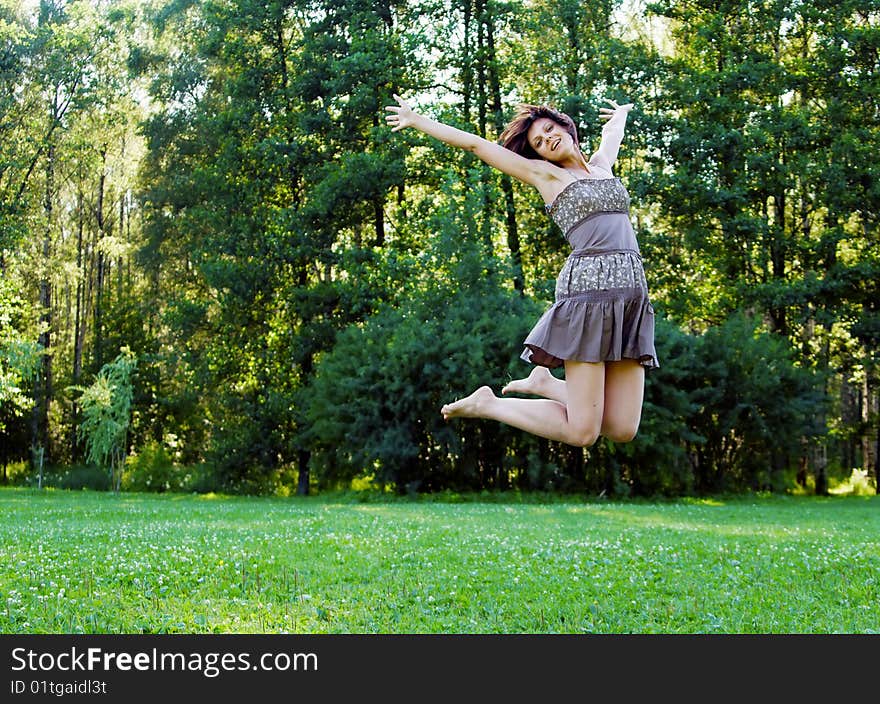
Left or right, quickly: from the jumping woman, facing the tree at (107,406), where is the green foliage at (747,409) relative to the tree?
right

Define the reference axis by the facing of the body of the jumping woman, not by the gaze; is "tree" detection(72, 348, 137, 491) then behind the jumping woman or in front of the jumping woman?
behind

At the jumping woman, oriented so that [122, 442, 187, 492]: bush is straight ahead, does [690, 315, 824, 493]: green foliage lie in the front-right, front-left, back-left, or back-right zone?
front-right

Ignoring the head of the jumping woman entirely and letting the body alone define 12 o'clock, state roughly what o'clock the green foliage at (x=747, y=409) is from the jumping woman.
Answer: The green foliage is roughly at 8 o'clock from the jumping woman.

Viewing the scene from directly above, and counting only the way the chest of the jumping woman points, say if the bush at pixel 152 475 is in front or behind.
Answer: behind

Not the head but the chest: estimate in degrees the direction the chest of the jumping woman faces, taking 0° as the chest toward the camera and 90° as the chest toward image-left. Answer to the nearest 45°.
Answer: approximately 315°
